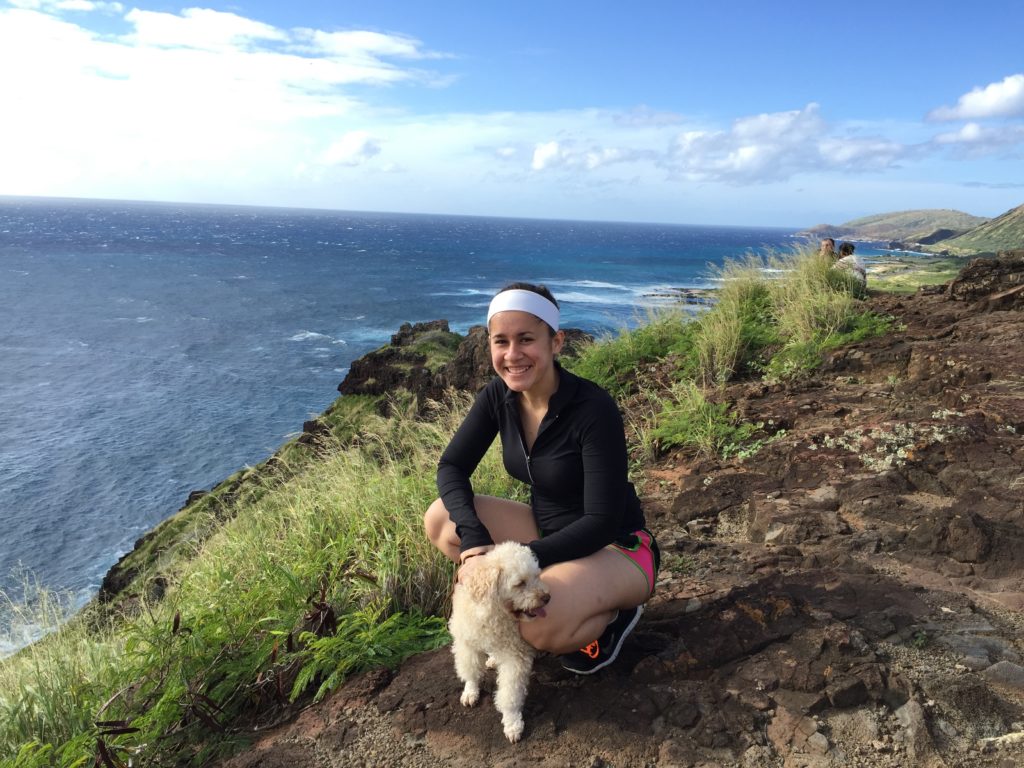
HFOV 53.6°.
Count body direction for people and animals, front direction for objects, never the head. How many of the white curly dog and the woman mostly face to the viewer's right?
0

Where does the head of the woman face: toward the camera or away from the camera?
toward the camera

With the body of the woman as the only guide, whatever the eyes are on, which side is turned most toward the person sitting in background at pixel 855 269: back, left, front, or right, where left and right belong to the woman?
back

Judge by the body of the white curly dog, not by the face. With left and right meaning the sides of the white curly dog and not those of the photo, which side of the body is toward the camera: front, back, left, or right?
front

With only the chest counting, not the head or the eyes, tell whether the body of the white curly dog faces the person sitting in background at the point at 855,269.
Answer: no

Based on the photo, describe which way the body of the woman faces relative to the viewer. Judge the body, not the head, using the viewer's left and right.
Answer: facing the viewer and to the left of the viewer
